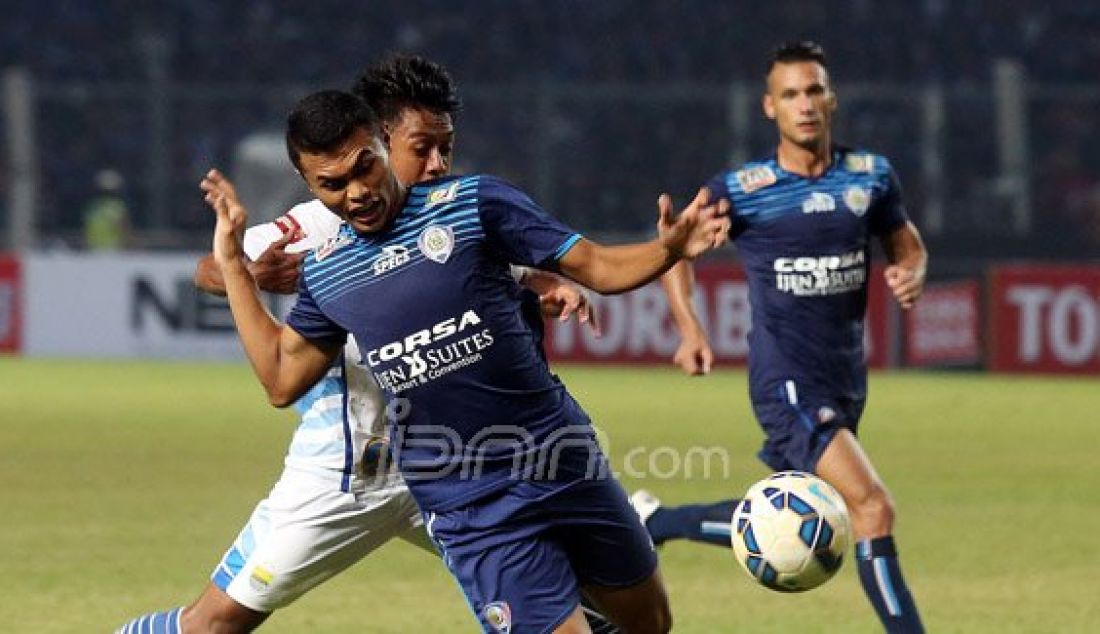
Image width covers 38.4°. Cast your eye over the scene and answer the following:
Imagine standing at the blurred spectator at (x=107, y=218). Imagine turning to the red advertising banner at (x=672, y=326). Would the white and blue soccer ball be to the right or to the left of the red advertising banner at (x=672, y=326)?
right

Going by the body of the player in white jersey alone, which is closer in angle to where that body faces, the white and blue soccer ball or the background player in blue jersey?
the white and blue soccer ball

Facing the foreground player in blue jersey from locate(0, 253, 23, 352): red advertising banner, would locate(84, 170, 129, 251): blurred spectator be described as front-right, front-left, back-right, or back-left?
back-left

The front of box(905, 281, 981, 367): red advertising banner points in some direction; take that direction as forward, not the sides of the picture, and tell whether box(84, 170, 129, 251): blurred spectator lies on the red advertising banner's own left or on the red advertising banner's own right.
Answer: on the red advertising banner's own right

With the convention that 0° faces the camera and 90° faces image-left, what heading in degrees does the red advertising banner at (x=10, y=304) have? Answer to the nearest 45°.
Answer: approximately 0°

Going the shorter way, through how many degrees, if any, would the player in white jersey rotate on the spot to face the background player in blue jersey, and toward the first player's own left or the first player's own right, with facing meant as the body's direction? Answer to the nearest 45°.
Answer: approximately 90° to the first player's own left

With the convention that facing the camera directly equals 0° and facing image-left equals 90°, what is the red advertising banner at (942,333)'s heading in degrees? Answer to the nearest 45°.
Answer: approximately 0°

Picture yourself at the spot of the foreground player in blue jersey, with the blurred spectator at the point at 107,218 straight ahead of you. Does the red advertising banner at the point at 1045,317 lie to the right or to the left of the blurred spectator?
right

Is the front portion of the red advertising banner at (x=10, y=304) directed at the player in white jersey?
yes
